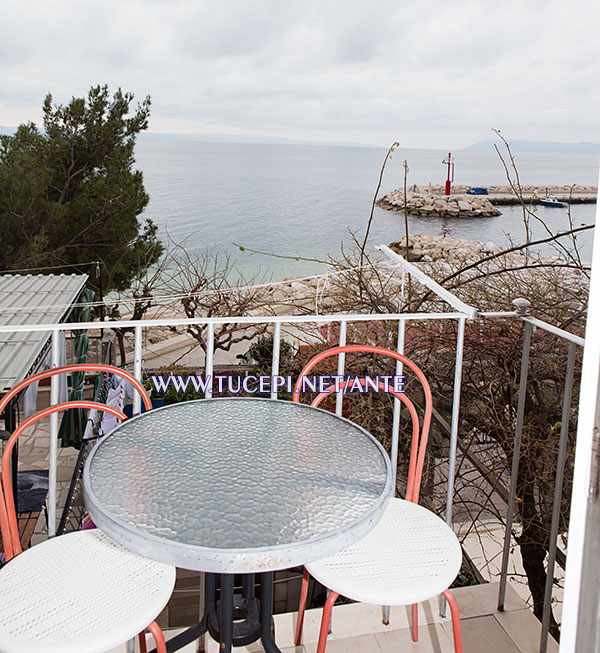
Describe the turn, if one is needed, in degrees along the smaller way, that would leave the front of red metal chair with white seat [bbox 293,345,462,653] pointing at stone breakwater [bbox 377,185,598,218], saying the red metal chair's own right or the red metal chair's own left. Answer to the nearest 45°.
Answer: approximately 180°

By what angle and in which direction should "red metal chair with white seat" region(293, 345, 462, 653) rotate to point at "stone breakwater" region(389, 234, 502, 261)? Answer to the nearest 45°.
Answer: approximately 180°

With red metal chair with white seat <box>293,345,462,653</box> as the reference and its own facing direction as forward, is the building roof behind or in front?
behind

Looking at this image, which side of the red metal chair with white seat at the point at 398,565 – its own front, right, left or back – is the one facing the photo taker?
front

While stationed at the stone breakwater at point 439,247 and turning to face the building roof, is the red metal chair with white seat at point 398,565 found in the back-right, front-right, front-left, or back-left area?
front-left

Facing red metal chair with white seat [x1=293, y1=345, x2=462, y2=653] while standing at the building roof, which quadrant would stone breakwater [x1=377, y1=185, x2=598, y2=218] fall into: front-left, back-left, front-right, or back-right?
back-left
